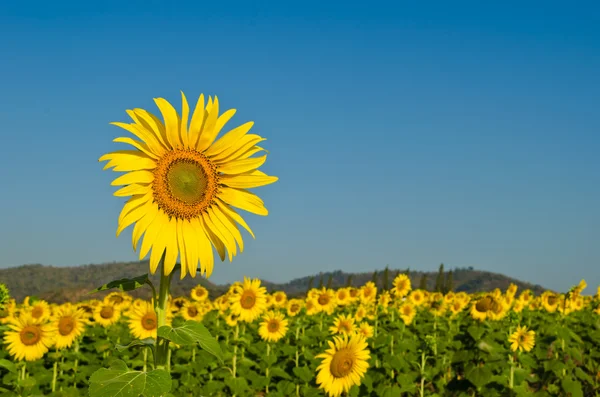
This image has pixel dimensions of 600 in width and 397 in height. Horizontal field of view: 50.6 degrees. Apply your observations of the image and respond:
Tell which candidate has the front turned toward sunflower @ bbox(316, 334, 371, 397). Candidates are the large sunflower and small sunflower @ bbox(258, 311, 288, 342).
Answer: the small sunflower

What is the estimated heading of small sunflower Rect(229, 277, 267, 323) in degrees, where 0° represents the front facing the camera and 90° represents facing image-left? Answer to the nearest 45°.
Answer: approximately 0°

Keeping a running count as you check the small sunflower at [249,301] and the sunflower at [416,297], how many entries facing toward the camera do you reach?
2

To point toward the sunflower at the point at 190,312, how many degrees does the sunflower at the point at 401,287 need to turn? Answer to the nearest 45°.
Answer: approximately 90° to its right

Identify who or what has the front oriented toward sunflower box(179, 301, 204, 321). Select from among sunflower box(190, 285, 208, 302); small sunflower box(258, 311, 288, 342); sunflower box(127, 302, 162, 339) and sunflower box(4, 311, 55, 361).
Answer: sunflower box(190, 285, 208, 302)

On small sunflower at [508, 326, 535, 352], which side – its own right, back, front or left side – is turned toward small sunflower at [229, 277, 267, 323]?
right

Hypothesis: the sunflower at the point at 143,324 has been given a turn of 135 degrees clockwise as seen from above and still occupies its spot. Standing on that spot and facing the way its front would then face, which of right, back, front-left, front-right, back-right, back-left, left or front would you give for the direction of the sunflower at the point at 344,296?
right

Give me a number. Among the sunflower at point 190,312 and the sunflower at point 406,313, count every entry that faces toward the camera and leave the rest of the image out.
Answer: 2

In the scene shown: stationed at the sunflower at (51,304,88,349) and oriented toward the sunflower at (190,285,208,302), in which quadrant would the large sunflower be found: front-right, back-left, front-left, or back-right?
back-right
